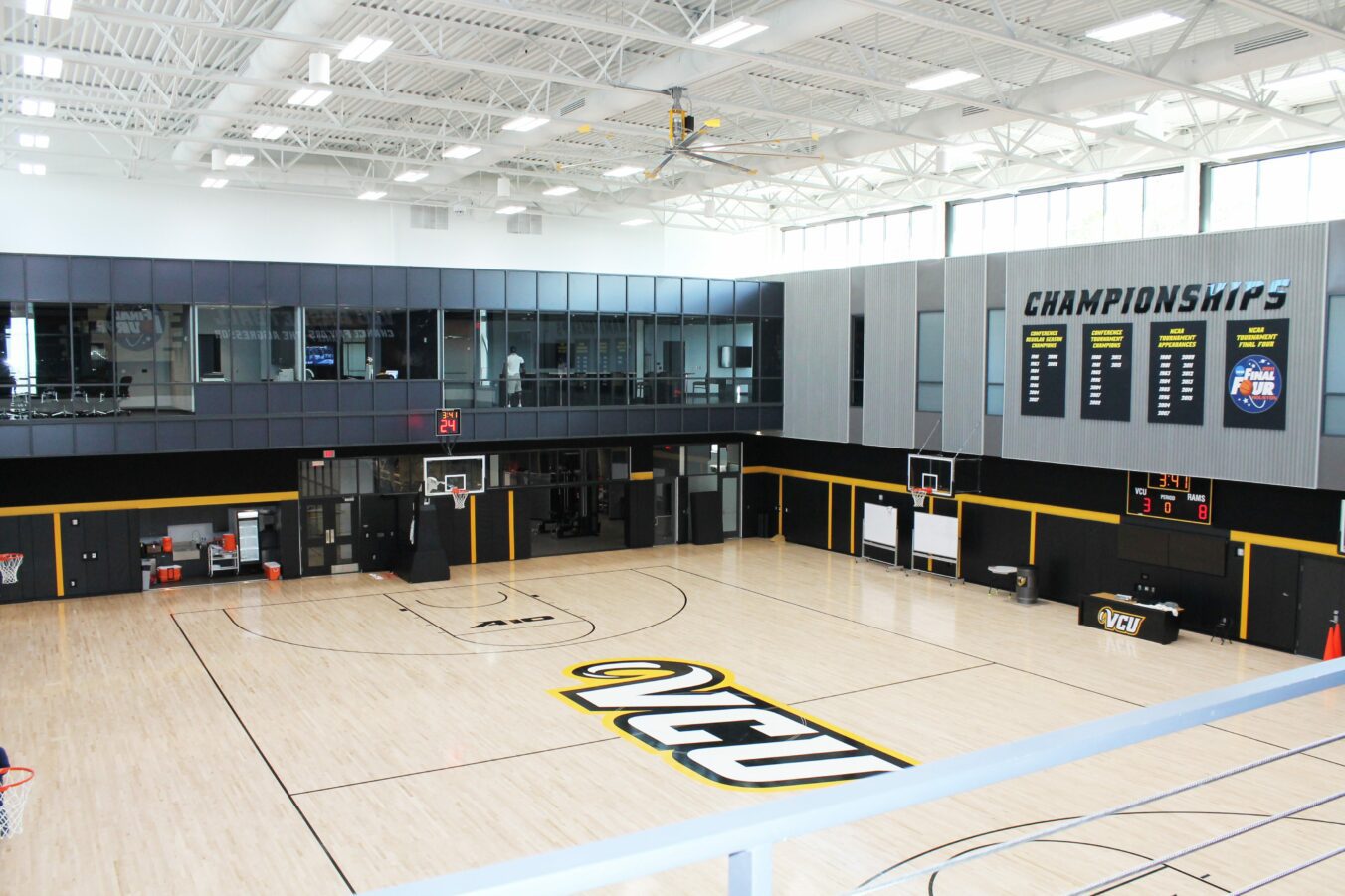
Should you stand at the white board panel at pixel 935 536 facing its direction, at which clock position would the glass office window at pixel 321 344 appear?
The glass office window is roughly at 1 o'clock from the white board panel.

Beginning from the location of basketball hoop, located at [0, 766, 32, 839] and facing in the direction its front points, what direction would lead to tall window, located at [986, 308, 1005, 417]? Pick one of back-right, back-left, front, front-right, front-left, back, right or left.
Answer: front

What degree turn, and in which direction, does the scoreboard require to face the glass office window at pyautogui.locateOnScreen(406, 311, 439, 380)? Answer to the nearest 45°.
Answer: approximately 45° to its right

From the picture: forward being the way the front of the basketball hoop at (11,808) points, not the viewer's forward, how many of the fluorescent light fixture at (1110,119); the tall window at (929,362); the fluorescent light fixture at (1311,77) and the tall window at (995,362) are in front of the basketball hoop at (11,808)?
4

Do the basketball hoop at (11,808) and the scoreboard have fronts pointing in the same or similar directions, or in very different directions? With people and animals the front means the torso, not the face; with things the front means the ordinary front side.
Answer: very different directions

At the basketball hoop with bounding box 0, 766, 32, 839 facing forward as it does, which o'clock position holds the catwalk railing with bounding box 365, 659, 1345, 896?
The catwalk railing is roughly at 3 o'clock from the basketball hoop.

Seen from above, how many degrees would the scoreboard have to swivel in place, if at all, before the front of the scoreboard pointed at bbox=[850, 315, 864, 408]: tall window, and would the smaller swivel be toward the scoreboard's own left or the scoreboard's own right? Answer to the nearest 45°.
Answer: approximately 90° to the scoreboard's own right

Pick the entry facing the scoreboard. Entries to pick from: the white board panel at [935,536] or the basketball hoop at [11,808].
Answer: the basketball hoop

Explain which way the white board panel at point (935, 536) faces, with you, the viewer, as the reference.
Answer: facing the viewer and to the left of the viewer

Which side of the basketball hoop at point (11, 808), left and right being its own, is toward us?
right

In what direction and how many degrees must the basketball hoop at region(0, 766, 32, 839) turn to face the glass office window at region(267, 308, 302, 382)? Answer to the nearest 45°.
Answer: approximately 45° to its left

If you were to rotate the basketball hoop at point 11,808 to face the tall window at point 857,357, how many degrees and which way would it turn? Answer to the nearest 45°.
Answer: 0° — it already faces it

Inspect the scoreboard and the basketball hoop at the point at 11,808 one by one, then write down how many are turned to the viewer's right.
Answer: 1

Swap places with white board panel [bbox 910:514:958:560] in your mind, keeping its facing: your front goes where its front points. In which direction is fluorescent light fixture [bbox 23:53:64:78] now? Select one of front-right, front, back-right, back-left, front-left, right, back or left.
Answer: front
